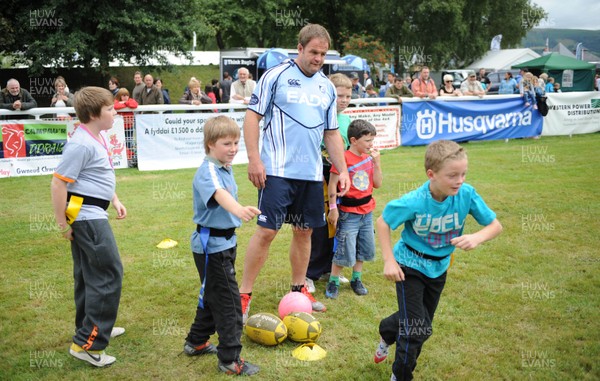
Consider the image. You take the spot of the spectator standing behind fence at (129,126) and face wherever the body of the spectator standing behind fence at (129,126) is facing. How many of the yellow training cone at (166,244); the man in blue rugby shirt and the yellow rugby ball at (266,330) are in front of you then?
3

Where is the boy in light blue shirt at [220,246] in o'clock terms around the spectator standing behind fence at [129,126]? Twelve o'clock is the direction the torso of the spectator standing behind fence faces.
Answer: The boy in light blue shirt is roughly at 12 o'clock from the spectator standing behind fence.

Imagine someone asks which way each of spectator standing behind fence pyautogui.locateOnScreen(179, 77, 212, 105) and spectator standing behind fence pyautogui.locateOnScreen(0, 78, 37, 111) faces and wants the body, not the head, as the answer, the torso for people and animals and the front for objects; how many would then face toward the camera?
2

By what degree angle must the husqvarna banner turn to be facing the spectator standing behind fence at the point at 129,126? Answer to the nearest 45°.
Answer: approximately 45° to its right

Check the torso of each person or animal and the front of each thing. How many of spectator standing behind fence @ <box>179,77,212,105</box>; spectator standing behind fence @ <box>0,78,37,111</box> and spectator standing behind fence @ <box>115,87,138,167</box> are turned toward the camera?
3

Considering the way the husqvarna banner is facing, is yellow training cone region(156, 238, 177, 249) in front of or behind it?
in front

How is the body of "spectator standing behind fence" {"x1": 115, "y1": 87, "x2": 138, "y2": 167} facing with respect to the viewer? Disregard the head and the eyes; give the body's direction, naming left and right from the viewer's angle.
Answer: facing the viewer

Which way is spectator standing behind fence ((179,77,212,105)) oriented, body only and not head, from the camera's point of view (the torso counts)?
toward the camera

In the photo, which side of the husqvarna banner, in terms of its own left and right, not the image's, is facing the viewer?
front

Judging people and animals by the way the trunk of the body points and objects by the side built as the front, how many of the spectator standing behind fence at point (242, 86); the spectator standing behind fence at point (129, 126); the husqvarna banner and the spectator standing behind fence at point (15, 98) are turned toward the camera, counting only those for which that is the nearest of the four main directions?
4

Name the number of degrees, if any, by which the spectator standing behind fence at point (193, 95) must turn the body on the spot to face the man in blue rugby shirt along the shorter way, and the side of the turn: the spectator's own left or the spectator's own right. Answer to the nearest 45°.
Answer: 0° — they already face them

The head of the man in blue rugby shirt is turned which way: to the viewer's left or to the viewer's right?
to the viewer's right

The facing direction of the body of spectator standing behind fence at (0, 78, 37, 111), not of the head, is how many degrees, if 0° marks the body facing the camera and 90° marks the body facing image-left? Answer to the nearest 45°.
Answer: approximately 0°

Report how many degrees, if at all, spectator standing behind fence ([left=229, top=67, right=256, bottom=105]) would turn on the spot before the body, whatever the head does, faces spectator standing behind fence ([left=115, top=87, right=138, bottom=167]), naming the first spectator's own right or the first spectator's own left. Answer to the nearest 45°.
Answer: approximately 45° to the first spectator's own right

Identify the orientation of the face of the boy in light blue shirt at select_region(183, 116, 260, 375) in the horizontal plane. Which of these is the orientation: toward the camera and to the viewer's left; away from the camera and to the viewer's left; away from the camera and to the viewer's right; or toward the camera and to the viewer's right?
toward the camera and to the viewer's right
